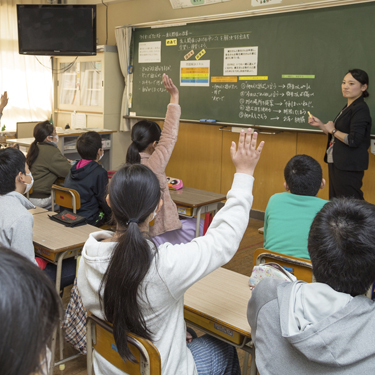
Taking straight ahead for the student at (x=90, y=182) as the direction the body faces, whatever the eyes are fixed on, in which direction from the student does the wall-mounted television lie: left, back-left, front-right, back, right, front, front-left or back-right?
front-left

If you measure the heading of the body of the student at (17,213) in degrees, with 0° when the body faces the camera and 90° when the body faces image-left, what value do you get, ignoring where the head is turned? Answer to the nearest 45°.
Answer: approximately 225°

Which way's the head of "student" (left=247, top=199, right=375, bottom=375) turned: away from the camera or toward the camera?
away from the camera

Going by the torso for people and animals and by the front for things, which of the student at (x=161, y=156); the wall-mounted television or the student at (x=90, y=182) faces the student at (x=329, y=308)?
the wall-mounted television

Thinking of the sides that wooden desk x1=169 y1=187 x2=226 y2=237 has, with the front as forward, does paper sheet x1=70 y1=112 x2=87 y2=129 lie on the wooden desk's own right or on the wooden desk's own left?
on the wooden desk's own right

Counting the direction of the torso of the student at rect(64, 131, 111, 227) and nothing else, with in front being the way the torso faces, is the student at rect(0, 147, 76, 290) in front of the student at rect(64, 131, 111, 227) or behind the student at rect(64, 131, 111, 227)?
behind

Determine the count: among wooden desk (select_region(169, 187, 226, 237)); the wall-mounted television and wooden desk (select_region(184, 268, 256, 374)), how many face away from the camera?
0

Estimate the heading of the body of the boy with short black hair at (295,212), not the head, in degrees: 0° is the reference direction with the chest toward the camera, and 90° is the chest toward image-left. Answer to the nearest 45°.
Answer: approximately 180°

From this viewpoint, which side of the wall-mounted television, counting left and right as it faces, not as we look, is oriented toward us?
front

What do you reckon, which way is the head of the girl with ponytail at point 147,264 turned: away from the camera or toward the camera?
away from the camera

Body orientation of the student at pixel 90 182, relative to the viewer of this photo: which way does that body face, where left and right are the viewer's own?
facing away from the viewer and to the right of the viewer

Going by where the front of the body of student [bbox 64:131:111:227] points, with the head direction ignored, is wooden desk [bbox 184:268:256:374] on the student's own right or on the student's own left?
on the student's own right

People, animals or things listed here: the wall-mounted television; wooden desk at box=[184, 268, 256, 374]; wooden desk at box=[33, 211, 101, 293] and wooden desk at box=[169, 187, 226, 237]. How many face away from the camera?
0

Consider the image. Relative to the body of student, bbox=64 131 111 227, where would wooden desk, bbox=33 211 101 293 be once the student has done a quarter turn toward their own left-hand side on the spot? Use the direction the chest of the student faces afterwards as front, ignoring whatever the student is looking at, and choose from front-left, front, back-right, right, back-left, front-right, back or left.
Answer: back-left

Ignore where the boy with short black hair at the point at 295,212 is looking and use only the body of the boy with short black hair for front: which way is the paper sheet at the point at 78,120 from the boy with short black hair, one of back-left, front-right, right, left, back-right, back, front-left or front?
front-left

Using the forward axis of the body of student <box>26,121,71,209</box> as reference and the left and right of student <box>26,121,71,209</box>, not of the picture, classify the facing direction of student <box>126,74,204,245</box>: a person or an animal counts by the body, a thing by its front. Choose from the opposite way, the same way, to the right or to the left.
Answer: the same way

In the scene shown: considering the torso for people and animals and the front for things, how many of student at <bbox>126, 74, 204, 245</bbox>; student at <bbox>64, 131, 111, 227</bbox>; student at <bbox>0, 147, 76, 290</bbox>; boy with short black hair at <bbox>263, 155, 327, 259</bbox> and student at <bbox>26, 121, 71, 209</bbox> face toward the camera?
0

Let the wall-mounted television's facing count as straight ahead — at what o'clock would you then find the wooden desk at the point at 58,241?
The wooden desk is roughly at 12 o'clock from the wall-mounted television.

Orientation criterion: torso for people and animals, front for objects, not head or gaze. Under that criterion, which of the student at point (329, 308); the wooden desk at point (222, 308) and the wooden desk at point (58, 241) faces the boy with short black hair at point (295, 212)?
the student
